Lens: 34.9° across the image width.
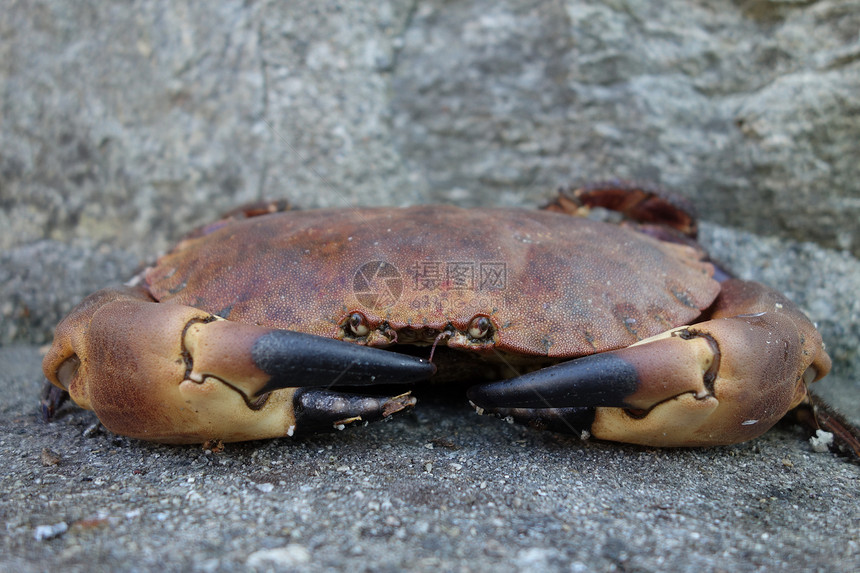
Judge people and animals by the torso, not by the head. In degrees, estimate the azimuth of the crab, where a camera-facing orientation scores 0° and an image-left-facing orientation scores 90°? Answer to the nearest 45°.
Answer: approximately 0°
